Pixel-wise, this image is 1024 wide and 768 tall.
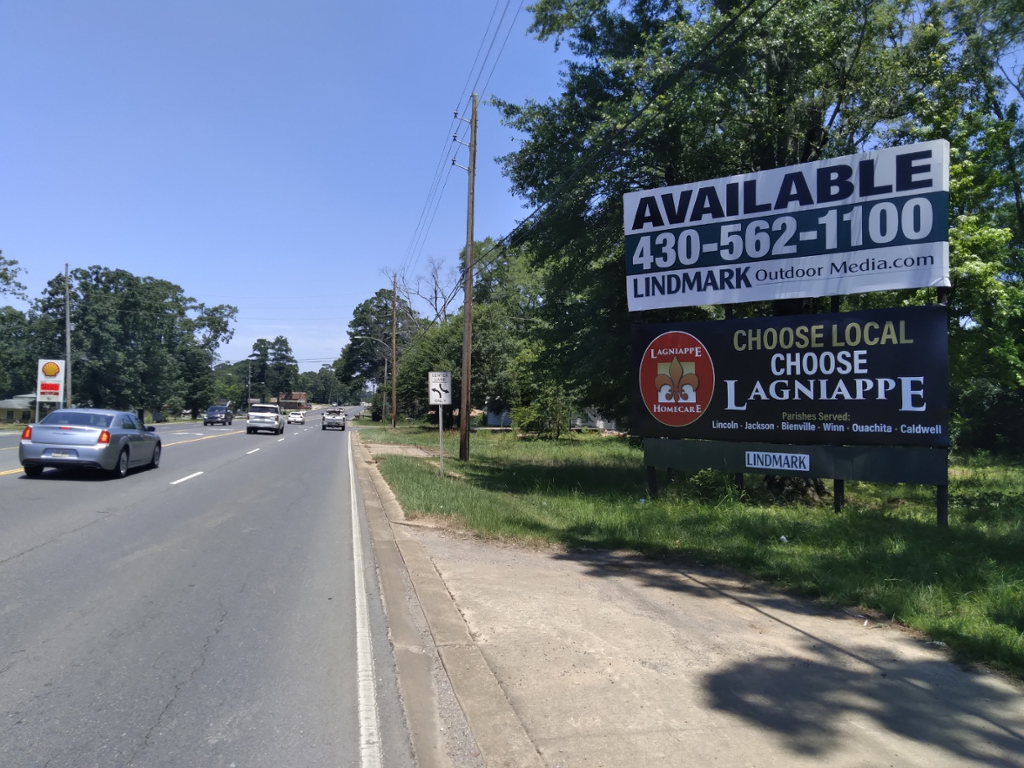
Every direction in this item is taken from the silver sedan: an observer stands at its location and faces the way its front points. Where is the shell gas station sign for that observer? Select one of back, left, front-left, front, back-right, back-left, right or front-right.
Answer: front-left

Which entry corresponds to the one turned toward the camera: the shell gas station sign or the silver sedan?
the shell gas station sign

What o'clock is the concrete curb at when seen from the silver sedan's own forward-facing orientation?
The concrete curb is roughly at 4 o'clock from the silver sedan.

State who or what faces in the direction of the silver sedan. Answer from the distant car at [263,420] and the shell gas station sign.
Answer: the shell gas station sign

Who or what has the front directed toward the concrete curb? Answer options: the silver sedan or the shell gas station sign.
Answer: the shell gas station sign

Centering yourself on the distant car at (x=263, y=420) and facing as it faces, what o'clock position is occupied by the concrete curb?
The concrete curb is roughly at 6 o'clock from the distant car.

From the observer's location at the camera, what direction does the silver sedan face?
facing away from the viewer and to the right of the viewer

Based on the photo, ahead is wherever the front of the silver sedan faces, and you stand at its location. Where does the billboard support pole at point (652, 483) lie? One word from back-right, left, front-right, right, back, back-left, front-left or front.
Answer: right

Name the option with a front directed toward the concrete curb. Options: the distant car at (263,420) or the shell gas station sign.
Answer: the shell gas station sign

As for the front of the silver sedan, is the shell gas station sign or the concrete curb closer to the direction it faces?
the shell gas station sign

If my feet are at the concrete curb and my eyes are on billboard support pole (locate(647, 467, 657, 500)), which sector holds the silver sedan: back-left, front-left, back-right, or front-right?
front-left

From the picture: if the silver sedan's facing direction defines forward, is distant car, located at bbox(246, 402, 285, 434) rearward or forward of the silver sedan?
forward

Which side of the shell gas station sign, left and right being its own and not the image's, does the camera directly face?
front

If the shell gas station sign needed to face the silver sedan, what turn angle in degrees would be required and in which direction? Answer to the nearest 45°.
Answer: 0° — it already faces it

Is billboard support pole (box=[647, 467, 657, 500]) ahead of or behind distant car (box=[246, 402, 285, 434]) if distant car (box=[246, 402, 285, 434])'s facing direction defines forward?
behind
